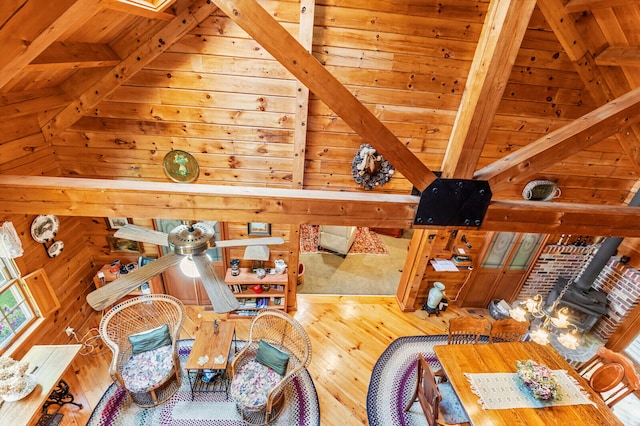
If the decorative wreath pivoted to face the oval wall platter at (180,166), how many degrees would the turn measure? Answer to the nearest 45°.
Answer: approximately 90° to its right

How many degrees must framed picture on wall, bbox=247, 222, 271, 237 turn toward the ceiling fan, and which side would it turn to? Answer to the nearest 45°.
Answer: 0° — it already faces it

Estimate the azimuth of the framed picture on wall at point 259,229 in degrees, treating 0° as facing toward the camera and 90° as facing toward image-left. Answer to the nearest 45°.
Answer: approximately 0°

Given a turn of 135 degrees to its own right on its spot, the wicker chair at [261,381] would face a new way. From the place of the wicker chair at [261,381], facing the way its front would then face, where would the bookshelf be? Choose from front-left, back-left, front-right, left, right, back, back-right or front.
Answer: front

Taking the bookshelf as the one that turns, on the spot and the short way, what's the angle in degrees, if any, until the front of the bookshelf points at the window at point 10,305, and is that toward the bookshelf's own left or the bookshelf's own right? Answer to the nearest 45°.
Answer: approximately 90° to the bookshelf's own right

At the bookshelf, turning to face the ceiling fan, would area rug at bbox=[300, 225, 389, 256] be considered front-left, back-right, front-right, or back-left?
back-left

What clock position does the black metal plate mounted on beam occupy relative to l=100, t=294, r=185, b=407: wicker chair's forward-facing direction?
The black metal plate mounted on beam is roughly at 11 o'clock from the wicker chair.

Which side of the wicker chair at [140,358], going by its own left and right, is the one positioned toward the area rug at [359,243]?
left

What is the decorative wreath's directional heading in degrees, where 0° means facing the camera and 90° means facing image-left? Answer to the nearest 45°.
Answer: approximately 0°

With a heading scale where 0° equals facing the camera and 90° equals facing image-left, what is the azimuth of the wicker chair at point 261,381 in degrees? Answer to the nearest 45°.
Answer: approximately 45°
